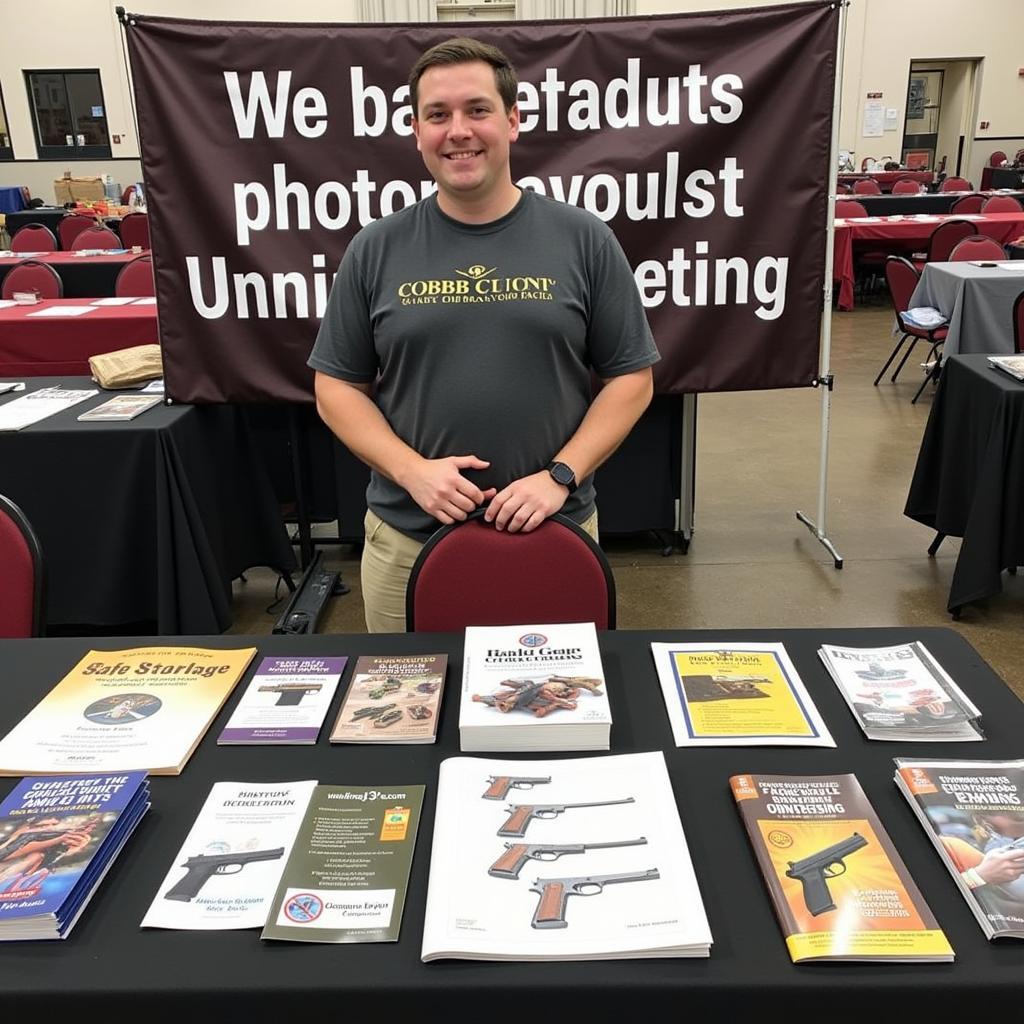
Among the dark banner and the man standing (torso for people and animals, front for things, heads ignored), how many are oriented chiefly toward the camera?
2

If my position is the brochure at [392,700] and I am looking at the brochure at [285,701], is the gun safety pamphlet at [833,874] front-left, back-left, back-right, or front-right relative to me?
back-left

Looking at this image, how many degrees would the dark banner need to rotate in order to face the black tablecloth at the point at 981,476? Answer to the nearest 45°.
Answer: approximately 90° to its left

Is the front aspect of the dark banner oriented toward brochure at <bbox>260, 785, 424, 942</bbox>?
yes

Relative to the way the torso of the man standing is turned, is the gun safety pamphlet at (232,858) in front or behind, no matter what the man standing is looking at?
in front

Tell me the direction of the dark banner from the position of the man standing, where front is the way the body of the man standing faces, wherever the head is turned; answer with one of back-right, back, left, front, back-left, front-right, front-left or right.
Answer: back

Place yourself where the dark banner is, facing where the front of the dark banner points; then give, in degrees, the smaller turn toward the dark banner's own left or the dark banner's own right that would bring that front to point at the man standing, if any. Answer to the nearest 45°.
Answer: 0° — it already faces them

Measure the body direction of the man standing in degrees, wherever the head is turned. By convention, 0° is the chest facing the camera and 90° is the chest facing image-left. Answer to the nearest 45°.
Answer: approximately 0°

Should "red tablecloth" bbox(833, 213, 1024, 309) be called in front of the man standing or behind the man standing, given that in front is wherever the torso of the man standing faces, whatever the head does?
behind

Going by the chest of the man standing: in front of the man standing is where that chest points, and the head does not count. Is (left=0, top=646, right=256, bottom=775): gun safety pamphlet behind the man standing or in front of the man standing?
in front

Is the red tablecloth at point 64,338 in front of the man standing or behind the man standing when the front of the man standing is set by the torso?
behind

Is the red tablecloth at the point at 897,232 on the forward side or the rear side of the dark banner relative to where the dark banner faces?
on the rear side
